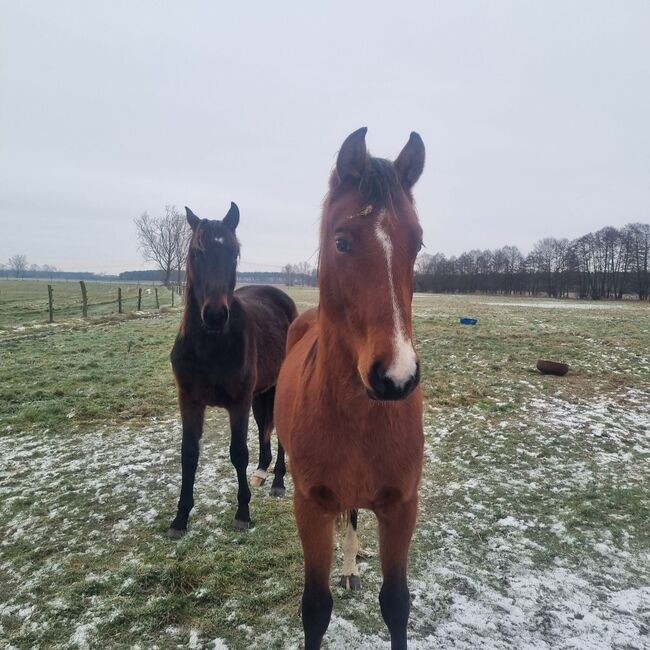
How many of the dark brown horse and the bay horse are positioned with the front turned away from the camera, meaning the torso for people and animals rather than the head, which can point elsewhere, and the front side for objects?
0

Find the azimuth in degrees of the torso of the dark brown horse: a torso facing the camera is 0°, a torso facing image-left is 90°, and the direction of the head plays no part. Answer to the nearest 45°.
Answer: approximately 45°

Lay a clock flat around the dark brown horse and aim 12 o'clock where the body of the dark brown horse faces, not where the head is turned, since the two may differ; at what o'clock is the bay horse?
The bay horse is roughly at 10 o'clock from the dark brown horse.

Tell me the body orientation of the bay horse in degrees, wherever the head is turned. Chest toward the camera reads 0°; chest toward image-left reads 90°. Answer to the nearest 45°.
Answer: approximately 0°

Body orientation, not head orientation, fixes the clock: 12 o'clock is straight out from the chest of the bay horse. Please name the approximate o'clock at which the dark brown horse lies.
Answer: The dark brown horse is roughly at 5 o'clock from the bay horse.
